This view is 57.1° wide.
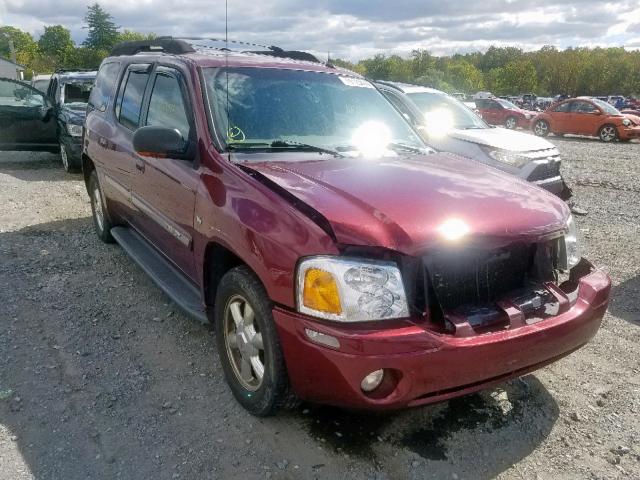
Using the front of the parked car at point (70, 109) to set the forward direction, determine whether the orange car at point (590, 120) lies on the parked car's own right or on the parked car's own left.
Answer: on the parked car's own left

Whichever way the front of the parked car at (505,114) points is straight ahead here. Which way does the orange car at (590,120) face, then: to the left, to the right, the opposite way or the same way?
the same way

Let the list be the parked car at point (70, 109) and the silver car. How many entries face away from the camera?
0

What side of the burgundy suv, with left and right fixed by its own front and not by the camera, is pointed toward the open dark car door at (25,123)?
back

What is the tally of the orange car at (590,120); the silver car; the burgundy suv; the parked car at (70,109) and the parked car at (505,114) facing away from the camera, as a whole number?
0

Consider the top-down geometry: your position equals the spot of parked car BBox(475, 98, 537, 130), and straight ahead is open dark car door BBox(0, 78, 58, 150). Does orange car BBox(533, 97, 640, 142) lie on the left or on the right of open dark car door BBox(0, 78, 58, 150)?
left

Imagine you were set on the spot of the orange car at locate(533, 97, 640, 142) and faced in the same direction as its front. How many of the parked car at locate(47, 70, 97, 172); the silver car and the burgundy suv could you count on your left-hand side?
0

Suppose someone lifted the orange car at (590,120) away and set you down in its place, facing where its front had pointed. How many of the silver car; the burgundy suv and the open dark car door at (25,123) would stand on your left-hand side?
0

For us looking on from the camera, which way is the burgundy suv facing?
facing the viewer and to the right of the viewer

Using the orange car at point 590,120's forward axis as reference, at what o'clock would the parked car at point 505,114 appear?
The parked car is roughly at 6 o'clock from the orange car.

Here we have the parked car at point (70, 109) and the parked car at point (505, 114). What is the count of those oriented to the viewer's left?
0

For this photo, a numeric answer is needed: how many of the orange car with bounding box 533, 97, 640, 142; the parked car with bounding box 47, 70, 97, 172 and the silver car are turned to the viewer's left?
0

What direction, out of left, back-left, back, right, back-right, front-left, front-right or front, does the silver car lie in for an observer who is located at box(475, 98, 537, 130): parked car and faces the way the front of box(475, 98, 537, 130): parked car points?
front-right
